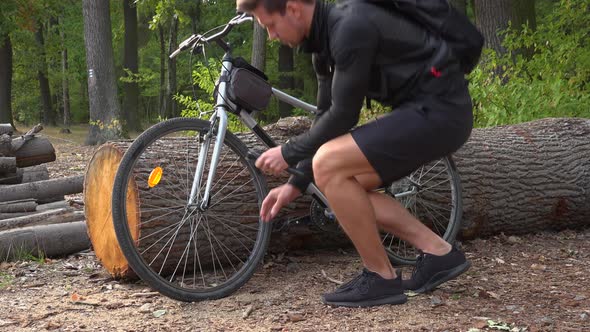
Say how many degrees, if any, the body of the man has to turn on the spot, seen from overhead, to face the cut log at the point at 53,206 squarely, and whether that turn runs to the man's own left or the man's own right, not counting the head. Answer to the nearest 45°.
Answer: approximately 45° to the man's own right

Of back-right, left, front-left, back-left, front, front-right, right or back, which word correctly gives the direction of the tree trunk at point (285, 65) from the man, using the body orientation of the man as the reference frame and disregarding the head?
right

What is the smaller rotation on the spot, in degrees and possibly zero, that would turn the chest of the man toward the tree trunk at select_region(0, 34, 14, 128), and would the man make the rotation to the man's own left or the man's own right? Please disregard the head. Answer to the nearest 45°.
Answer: approximately 45° to the man's own right

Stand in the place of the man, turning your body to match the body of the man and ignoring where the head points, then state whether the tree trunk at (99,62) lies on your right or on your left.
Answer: on your right

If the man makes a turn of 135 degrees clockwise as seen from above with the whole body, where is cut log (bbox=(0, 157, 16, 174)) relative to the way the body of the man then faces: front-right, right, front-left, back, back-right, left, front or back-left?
left

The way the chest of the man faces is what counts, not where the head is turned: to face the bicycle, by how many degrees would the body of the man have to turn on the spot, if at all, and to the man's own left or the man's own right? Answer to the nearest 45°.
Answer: approximately 45° to the man's own right

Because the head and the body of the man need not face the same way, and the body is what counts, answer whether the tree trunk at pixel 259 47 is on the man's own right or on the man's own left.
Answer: on the man's own right

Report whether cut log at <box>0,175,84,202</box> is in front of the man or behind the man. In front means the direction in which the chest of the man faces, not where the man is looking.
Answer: in front

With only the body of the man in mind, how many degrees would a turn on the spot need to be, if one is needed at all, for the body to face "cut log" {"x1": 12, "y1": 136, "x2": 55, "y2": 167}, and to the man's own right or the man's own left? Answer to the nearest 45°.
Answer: approximately 45° to the man's own right

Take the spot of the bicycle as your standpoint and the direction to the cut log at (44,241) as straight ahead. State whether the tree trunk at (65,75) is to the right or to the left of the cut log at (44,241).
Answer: right

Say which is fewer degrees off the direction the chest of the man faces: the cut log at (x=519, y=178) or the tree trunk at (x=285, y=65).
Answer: the tree trunk

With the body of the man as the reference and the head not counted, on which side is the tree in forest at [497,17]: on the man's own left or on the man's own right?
on the man's own right

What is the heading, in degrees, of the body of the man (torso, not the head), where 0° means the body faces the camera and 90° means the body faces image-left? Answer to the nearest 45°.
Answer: approximately 90°

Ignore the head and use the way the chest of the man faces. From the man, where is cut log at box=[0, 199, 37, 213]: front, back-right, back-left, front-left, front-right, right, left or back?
front-right
